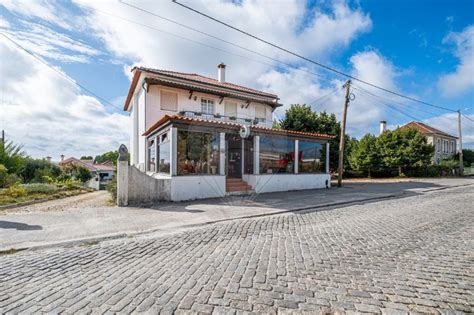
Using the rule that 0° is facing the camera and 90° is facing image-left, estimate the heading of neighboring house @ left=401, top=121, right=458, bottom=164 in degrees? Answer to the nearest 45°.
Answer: approximately 315°

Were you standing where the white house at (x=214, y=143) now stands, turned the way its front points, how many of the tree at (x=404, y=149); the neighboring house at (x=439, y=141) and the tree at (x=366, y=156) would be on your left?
3

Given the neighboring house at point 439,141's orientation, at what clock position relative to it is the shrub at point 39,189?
The shrub is roughly at 2 o'clock from the neighboring house.

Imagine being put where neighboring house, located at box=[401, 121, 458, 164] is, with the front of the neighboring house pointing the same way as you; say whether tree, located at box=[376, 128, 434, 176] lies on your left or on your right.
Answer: on your right

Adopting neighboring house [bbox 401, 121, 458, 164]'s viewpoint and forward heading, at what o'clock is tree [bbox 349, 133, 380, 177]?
The tree is roughly at 2 o'clock from the neighboring house.

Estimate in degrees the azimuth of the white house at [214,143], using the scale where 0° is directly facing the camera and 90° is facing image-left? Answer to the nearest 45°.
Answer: approximately 315°

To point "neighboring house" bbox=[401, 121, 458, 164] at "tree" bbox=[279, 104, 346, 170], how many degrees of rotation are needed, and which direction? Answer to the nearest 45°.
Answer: approximately 45° to its right

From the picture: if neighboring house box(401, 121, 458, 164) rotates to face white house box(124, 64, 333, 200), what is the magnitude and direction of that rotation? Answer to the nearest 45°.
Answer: approximately 45° to its right

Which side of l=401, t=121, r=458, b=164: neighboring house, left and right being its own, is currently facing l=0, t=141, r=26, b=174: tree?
right
